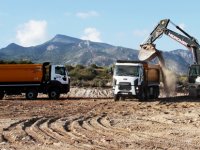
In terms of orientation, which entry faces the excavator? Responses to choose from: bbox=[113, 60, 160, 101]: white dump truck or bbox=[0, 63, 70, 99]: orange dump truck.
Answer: the orange dump truck

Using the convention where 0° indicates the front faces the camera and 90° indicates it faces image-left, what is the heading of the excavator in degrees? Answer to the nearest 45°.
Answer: approximately 90°

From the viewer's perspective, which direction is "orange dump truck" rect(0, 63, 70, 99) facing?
to the viewer's right

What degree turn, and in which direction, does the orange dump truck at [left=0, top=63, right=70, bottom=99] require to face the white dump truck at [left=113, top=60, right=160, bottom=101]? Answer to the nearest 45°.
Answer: approximately 45° to its right

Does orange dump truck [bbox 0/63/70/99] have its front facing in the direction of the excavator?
yes

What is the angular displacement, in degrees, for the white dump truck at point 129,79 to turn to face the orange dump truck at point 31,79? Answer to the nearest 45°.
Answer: approximately 45° to its right
